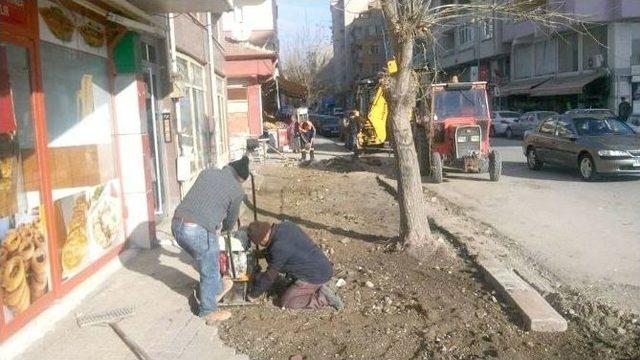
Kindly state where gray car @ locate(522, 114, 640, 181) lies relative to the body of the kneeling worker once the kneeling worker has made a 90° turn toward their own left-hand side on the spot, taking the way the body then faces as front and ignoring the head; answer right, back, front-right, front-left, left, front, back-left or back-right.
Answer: back-left

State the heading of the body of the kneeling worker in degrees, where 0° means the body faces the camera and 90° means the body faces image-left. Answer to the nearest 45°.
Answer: approximately 90°

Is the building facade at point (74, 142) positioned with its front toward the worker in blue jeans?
yes

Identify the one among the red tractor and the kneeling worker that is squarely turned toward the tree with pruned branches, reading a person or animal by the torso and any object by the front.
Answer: the red tractor

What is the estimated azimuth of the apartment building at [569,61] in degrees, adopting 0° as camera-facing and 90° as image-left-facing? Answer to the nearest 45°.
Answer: approximately 45°

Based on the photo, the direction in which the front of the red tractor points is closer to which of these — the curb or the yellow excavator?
the curb

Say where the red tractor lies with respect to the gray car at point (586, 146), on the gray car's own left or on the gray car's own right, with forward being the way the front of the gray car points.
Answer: on the gray car's own right

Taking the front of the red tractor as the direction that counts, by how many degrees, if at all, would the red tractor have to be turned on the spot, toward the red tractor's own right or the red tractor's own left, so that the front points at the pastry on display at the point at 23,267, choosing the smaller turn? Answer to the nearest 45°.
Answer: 0° — it already faces it

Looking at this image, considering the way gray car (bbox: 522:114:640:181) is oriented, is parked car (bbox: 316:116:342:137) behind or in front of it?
behind

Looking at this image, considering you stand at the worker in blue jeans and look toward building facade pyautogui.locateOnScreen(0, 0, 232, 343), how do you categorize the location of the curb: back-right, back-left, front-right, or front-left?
back-right

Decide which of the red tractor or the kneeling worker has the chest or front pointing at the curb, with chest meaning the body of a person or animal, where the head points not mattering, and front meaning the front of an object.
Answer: the red tractor

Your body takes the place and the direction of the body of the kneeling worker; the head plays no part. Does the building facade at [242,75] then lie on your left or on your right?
on your right

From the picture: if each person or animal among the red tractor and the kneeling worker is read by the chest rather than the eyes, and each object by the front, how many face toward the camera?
1
